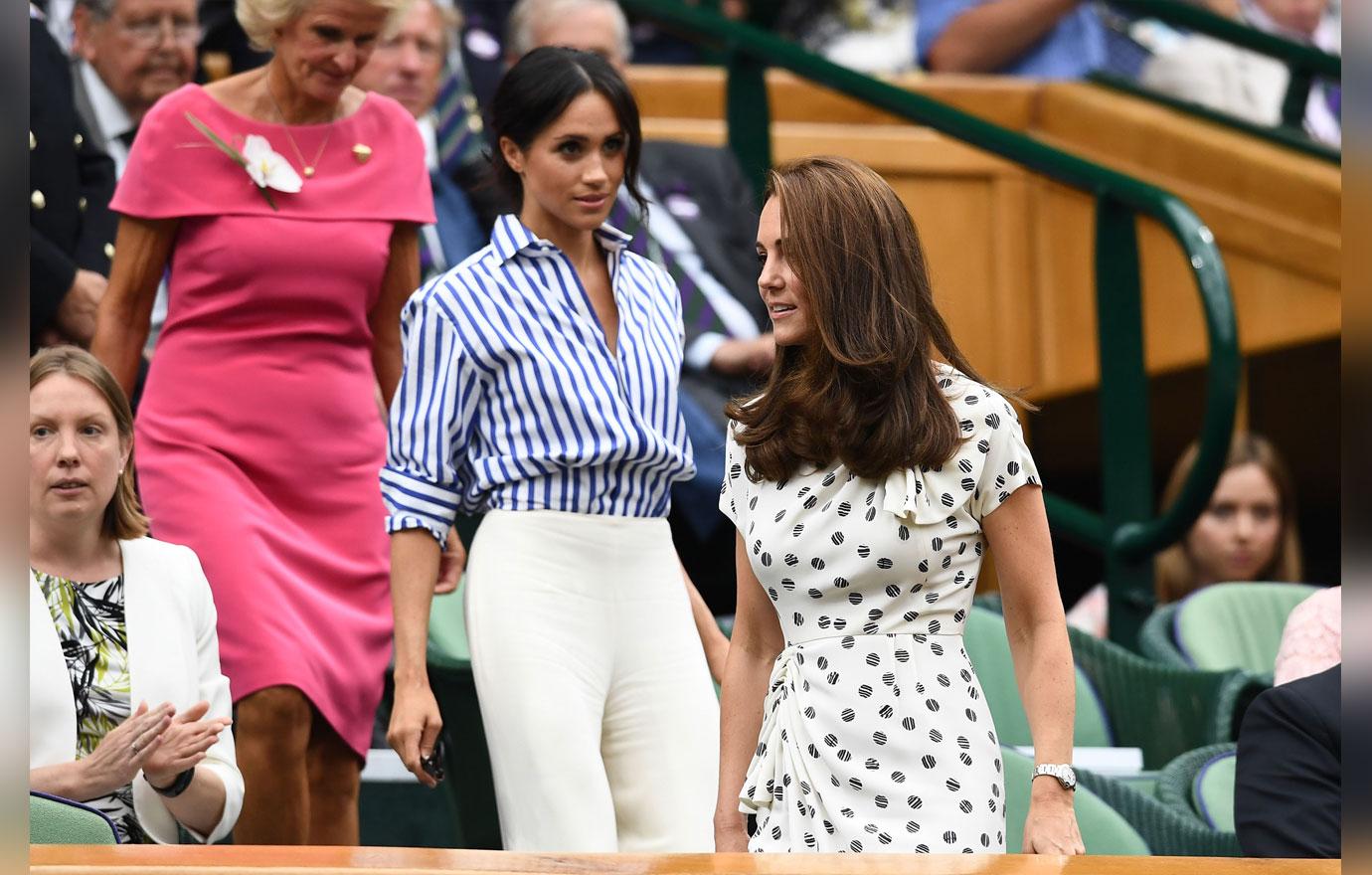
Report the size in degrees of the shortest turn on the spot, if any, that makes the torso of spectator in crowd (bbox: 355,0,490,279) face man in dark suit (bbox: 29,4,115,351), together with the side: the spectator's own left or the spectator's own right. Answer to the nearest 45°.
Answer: approximately 45° to the spectator's own right

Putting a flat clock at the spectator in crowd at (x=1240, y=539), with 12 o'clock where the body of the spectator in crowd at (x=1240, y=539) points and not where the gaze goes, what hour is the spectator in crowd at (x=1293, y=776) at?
the spectator in crowd at (x=1293, y=776) is roughly at 12 o'clock from the spectator in crowd at (x=1240, y=539).

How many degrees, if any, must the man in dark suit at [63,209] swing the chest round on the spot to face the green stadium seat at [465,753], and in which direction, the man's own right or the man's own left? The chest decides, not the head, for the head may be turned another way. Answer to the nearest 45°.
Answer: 0° — they already face it

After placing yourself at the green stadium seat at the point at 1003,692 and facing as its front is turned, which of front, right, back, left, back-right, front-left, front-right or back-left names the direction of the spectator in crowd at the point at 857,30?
back-right

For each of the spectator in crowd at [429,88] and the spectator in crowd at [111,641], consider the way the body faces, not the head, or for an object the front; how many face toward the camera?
2

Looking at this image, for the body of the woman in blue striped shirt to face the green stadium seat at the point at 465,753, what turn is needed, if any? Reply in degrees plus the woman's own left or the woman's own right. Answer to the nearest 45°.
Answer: approximately 135° to the woman's own left

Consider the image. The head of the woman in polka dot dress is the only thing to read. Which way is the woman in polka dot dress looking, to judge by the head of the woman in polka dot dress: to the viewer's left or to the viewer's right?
to the viewer's left

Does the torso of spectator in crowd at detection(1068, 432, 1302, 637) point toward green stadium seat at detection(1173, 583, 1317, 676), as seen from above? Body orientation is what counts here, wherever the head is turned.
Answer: yes

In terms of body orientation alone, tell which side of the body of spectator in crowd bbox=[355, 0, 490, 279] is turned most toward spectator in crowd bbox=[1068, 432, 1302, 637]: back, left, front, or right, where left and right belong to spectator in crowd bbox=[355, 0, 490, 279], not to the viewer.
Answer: left
